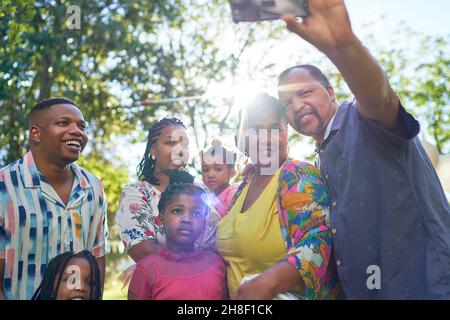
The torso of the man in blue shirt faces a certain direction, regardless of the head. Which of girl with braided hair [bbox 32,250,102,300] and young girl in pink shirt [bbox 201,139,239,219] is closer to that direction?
the girl with braided hair

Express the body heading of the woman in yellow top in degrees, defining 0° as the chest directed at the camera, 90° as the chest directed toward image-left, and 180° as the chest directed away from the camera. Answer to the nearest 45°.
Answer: approximately 45°

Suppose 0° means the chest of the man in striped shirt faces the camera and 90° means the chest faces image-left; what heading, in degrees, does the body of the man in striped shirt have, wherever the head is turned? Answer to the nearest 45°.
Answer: approximately 315°

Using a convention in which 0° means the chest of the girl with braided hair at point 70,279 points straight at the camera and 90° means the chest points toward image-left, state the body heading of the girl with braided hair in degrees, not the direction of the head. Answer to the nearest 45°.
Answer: approximately 315°

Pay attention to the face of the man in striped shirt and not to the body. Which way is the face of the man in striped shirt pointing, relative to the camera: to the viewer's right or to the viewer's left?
to the viewer's right
